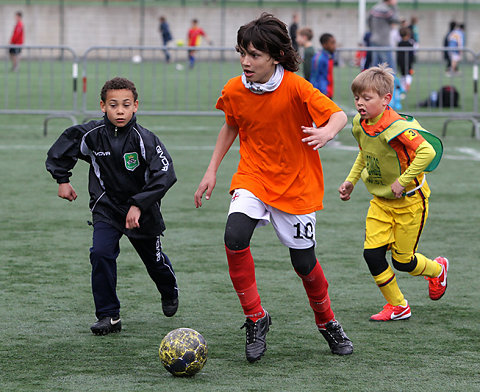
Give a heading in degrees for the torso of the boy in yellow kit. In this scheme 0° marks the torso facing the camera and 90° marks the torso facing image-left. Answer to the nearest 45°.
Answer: approximately 45°

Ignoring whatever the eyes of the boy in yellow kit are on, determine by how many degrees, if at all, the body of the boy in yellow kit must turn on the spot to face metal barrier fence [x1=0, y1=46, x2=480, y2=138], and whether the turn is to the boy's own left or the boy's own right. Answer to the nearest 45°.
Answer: approximately 135° to the boy's own right

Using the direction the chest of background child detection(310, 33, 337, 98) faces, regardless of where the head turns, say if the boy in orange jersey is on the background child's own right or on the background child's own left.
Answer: on the background child's own right

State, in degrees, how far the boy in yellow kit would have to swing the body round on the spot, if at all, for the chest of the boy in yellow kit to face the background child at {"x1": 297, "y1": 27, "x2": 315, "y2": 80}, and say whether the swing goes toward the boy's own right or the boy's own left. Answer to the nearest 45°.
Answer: approximately 135° to the boy's own right

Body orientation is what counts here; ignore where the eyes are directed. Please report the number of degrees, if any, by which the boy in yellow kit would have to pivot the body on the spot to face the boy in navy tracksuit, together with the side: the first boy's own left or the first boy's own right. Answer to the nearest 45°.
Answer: approximately 45° to the first boy's own right
